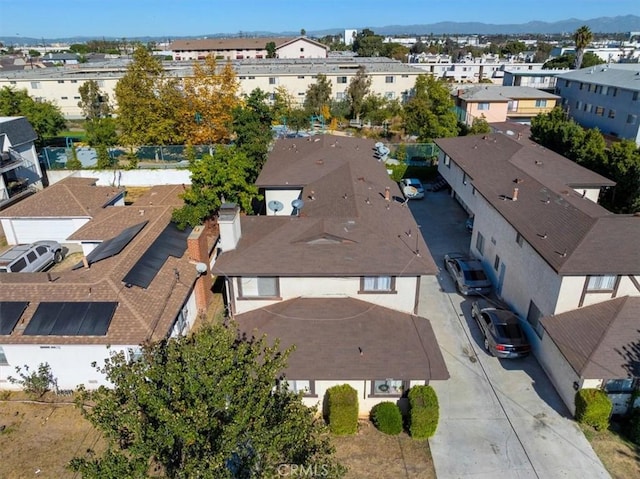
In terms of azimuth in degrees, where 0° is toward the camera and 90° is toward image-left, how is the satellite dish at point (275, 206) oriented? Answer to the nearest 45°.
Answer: approximately 0°

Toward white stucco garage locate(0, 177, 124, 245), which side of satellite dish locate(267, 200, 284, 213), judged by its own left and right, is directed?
right

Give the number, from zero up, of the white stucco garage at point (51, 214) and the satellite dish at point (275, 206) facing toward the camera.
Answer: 2

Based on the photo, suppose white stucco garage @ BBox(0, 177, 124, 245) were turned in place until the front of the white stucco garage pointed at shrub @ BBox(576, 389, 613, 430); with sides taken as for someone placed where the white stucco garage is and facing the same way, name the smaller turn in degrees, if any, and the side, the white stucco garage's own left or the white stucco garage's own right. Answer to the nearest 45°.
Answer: approximately 45° to the white stucco garage's own left

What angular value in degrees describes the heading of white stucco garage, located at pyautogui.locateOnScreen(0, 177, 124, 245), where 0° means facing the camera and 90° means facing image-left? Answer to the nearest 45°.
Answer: approximately 0°

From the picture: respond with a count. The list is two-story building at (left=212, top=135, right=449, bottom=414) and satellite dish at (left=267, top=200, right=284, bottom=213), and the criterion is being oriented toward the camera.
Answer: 2

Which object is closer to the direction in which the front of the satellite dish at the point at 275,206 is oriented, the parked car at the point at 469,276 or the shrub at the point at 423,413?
the shrub

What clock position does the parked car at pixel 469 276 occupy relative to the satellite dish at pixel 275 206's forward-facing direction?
The parked car is roughly at 10 o'clock from the satellite dish.
